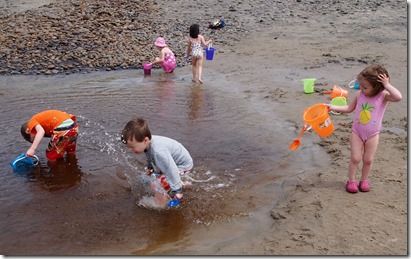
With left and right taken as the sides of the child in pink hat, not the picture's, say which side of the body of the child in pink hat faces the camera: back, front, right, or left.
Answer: left

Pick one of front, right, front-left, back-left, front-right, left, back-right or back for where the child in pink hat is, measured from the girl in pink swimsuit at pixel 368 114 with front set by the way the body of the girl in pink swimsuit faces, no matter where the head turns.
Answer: back-right

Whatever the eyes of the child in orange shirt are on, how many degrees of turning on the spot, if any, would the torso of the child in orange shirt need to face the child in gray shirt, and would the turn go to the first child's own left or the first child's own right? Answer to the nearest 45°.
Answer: approximately 135° to the first child's own left

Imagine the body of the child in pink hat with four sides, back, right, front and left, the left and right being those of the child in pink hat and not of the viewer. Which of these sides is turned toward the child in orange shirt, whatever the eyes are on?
left

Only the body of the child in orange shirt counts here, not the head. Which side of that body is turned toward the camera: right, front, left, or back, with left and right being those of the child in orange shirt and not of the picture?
left

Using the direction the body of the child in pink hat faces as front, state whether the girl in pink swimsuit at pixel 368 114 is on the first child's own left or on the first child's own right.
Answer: on the first child's own left

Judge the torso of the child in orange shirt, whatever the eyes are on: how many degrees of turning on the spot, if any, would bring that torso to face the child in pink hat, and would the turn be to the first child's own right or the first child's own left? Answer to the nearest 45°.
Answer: approximately 135° to the first child's own right
